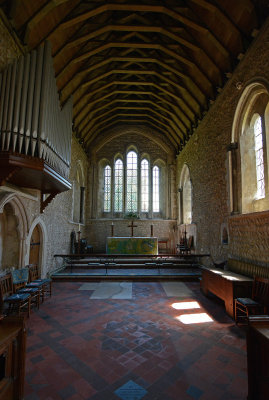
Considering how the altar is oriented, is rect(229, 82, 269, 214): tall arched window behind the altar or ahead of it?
ahead

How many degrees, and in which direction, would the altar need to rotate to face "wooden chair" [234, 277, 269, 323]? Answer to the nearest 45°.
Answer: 0° — it already faces it

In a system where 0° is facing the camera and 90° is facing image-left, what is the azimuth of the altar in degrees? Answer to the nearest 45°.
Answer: approximately 0°

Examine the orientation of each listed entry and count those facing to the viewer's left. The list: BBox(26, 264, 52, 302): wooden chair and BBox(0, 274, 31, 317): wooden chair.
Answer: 0
